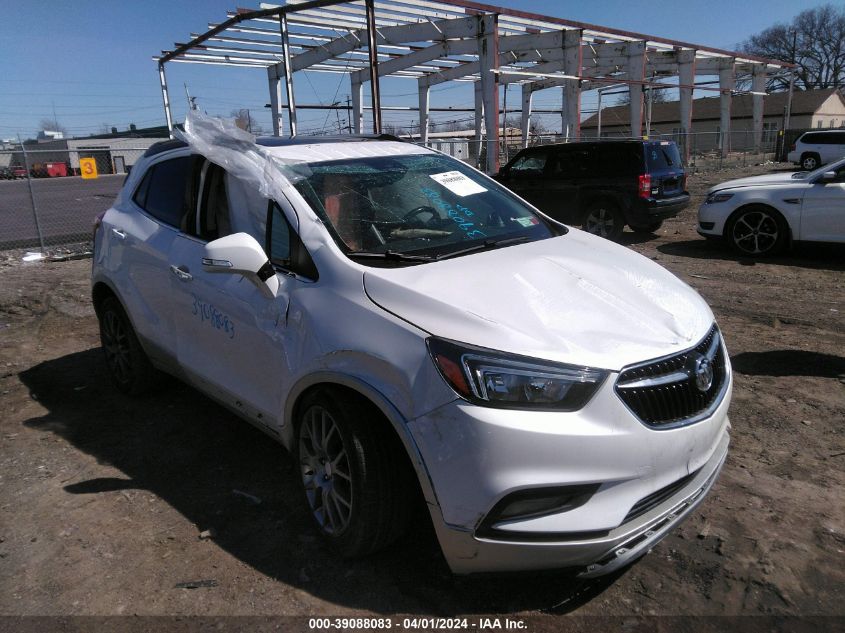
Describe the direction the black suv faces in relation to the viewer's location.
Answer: facing away from the viewer and to the left of the viewer

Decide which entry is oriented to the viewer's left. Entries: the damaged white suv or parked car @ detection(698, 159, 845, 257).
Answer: the parked car

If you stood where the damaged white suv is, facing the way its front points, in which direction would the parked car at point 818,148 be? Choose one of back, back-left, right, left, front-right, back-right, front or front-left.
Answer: left

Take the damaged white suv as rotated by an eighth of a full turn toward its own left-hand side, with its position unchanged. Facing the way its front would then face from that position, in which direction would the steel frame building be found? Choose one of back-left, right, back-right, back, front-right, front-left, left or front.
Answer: left

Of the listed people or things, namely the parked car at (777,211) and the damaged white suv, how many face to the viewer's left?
1

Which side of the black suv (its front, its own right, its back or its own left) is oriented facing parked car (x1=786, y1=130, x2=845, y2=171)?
right

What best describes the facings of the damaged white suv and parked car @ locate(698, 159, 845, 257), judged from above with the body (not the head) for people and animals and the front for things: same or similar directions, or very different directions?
very different directions

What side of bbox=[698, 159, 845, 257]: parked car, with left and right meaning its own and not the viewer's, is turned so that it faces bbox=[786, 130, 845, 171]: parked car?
right

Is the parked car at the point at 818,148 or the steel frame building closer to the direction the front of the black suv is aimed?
the steel frame building

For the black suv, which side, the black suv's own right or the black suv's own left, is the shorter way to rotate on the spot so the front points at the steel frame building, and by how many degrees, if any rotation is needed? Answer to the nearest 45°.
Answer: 0° — it already faces it

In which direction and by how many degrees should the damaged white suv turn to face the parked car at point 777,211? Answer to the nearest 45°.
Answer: approximately 90° to its left

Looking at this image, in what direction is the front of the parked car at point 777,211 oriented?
to the viewer's left

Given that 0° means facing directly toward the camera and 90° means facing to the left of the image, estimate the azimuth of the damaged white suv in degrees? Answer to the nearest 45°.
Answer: approximately 315°
